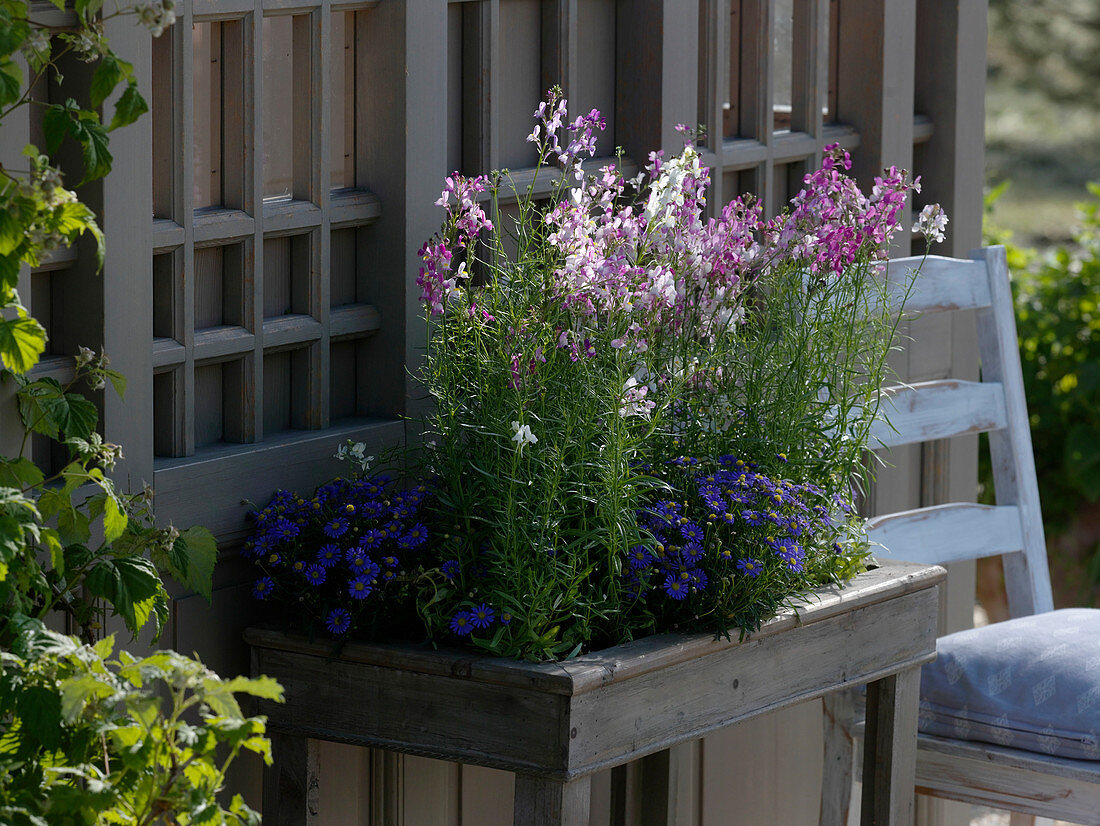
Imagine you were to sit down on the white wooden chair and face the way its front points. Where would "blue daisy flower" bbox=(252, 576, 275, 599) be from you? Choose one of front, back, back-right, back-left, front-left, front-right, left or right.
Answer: right

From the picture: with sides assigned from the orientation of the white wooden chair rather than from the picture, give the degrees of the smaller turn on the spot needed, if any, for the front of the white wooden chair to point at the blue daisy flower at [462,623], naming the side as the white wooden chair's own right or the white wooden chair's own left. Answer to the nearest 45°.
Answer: approximately 90° to the white wooden chair's own right

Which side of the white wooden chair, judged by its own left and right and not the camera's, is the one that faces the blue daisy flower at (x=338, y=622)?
right

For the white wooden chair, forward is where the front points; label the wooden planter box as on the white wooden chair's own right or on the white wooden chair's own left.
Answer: on the white wooden chair's own right

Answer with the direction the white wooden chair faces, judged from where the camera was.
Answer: facing the viewer and to the right of the viewer

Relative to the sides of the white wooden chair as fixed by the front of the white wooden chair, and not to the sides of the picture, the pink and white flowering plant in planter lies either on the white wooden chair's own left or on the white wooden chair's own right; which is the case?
on the white wooden chair's own right
